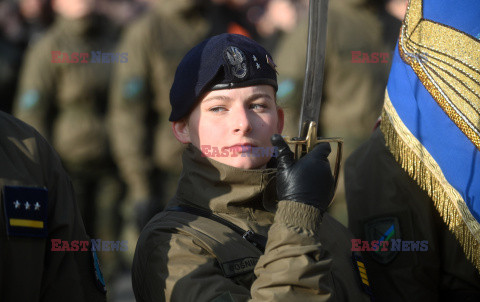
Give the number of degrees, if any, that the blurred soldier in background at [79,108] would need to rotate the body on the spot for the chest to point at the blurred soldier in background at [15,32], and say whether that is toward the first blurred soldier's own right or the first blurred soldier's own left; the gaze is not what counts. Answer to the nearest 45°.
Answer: approximately 135° to the first blurred soldier's own right

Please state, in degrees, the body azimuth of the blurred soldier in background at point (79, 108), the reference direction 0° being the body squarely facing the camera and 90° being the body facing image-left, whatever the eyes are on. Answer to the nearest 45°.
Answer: approximately 0°

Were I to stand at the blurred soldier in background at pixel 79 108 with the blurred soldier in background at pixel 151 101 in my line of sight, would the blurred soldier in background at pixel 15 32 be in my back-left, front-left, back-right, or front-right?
back-left
